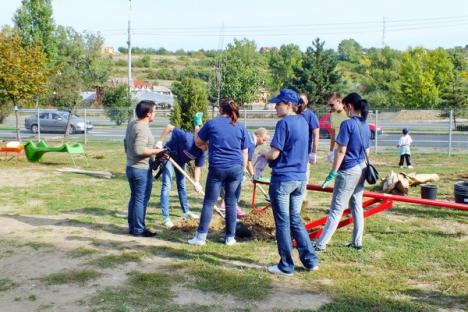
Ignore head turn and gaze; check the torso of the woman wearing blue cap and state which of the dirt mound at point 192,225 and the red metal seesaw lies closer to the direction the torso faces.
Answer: the dirt mound

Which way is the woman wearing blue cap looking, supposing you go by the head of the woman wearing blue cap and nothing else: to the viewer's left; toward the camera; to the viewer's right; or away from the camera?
to the viewer's left

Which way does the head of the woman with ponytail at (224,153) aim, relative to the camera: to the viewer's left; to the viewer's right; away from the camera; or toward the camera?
away from the camera

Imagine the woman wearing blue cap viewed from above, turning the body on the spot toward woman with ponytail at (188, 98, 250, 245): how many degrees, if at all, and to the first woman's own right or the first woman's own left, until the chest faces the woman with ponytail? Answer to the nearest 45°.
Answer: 0° — they already face them

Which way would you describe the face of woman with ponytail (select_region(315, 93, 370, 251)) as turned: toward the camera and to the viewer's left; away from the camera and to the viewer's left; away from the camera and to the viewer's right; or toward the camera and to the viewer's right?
away from the camera and to the viewer's left

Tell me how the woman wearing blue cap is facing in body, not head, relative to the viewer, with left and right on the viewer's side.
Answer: facing away from the viewer and to the left of the viewer

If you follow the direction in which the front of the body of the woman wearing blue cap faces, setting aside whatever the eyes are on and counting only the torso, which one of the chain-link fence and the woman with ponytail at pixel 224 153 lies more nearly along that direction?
the woman with ponytail

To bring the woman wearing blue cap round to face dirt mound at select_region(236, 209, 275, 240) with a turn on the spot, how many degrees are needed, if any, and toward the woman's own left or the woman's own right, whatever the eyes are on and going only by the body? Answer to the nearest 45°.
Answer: approximately 45° to the woman's own right

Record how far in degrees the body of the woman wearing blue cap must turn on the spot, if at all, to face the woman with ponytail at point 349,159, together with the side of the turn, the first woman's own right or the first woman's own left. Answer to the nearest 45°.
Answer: approximately 90° to the first woman's own right

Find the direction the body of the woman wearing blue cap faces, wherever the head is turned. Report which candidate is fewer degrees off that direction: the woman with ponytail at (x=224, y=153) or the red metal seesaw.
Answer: the woman with ponytail
